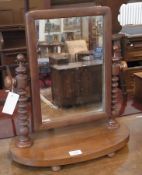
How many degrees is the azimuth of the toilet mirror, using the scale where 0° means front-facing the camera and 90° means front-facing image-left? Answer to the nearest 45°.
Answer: approximately 315°
